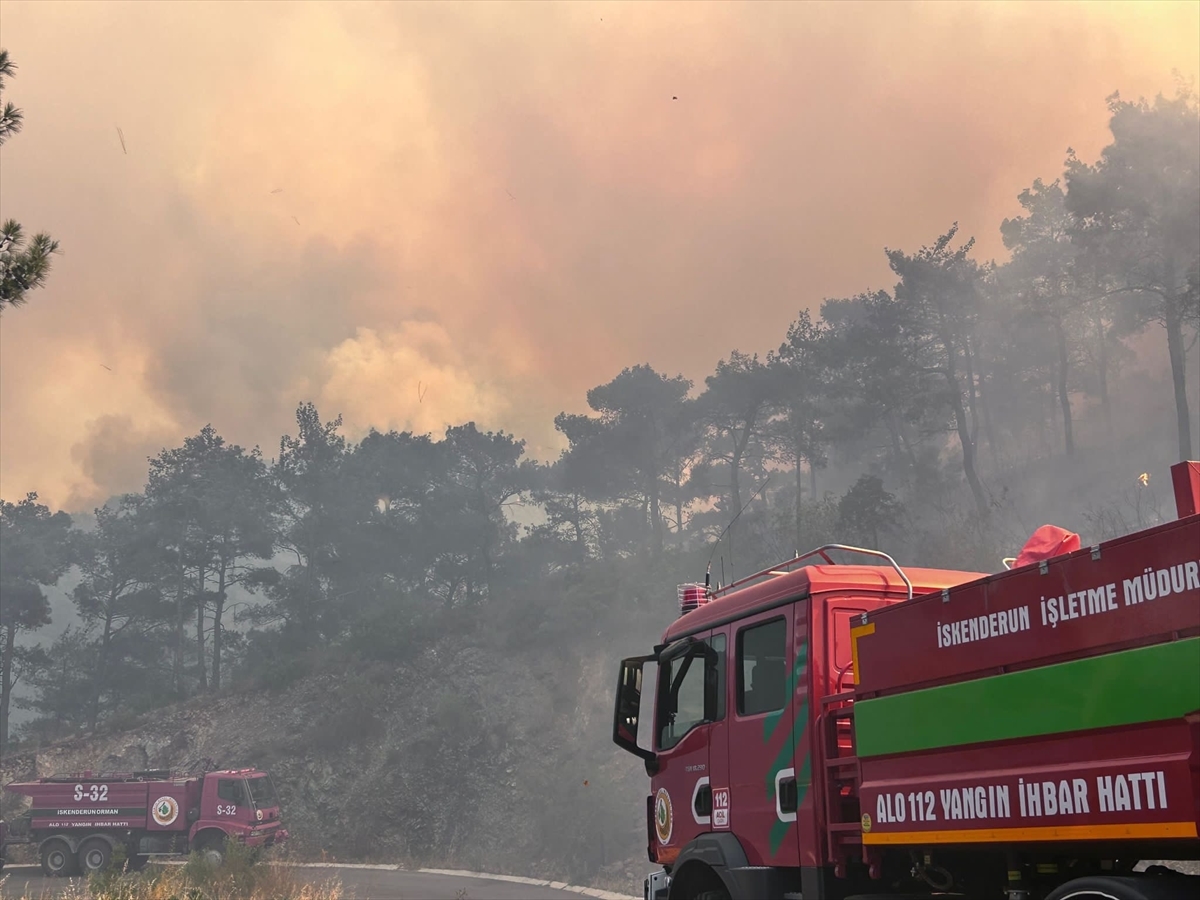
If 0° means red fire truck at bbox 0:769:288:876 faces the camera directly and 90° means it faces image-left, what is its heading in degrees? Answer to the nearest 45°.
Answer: approximately 315°

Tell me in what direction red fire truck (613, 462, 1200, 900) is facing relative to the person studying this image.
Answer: facing away from the viewer and to the left of the viewer

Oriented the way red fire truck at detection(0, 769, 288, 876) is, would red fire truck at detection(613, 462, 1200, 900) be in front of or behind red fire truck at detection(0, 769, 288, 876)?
in front

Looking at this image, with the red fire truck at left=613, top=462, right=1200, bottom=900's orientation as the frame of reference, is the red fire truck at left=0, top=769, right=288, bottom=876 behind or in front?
in front
